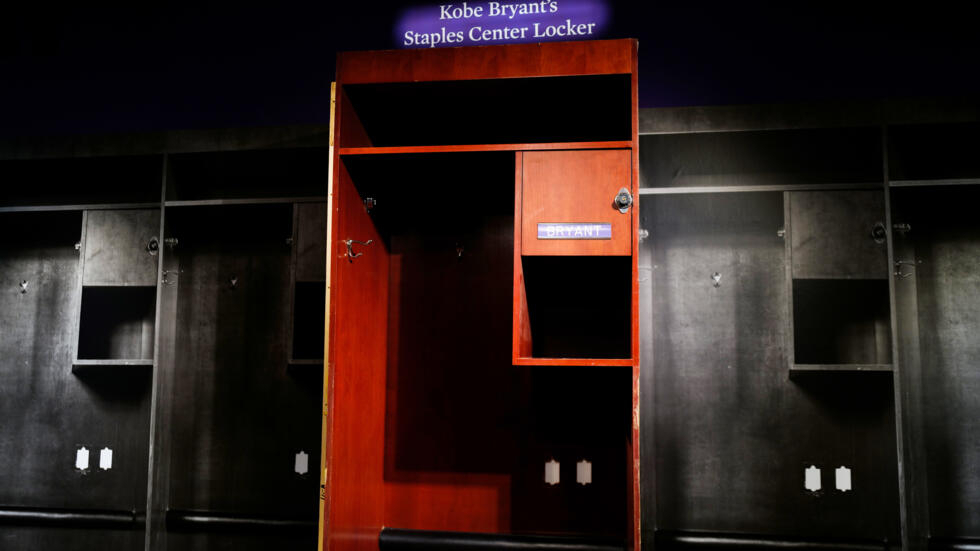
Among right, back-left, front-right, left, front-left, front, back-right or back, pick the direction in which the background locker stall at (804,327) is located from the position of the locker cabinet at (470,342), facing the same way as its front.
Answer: left

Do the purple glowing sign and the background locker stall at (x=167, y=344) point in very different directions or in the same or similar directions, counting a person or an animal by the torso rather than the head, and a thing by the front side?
same or similar directions

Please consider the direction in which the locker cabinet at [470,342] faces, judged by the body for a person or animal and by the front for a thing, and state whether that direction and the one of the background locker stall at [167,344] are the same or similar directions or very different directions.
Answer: same or similar directions

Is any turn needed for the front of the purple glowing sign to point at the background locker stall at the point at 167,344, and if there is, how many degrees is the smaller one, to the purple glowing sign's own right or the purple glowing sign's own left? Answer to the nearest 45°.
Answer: approximately 90° to the purple glowing sign's own right

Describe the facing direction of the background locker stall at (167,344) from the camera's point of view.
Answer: facing the viewer

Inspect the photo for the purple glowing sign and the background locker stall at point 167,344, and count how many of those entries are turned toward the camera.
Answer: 2

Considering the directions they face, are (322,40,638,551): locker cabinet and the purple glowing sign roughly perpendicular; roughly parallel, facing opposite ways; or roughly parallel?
roughly parallel

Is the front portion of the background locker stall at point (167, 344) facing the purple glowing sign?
no

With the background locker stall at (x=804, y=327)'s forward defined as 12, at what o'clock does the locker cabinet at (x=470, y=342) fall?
The locker cabinet is roughly at 2 o'clock from the background locker stall.
